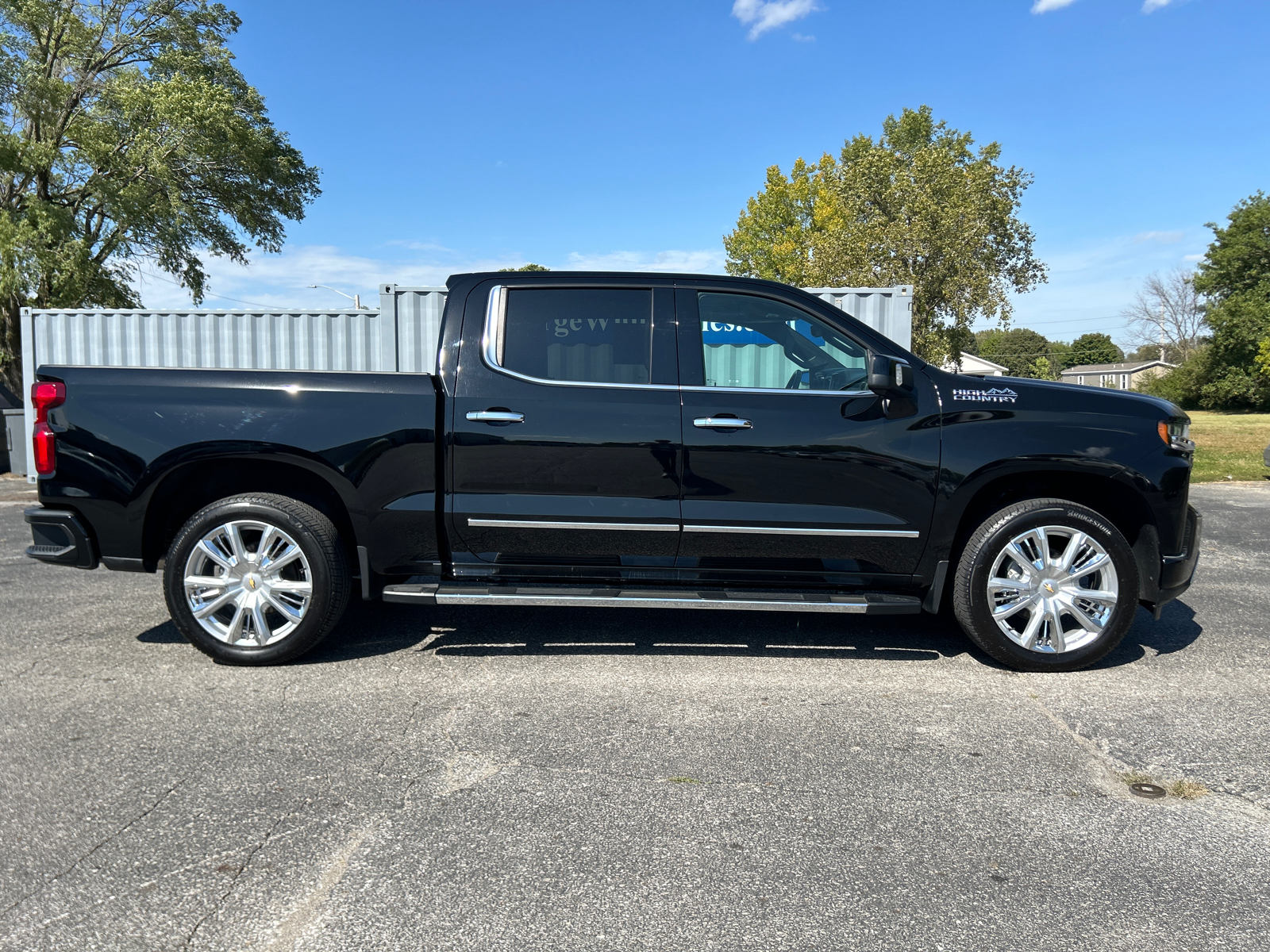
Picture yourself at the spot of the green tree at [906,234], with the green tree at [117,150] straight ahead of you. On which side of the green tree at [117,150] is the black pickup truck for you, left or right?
left

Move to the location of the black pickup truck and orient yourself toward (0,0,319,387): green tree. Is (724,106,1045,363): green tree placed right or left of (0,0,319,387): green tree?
right

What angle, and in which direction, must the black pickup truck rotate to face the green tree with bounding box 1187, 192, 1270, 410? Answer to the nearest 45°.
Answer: approximately 45° to its left

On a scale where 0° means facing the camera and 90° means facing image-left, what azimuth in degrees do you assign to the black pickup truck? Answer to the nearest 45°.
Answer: approximately 270°

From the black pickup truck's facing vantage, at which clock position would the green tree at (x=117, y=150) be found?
The green tree is roughly at 8 o'clock from the black pickup truck.

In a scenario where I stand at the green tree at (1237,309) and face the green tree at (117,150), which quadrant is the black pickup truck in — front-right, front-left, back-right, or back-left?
front-left

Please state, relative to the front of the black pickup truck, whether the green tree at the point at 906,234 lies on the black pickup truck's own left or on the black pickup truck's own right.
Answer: on the black pickup truck's own left
